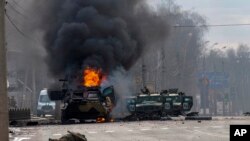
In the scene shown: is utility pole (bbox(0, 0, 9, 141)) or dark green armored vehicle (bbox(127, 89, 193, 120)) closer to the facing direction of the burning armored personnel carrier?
the utility pole

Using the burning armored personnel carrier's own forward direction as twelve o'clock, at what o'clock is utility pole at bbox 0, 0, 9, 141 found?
The utility pole is roughly at 12 o'clock from the burning armored personnel carrier.

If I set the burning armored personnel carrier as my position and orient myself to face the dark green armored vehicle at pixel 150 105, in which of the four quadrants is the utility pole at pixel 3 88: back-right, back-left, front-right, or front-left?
back-right

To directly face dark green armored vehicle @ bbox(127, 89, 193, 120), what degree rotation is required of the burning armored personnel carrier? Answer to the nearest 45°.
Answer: approximately 135° to its left

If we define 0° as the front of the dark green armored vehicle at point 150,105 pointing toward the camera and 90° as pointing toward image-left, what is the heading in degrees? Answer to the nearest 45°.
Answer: approximately 90°

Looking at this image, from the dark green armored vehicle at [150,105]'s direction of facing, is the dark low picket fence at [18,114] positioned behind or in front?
in front

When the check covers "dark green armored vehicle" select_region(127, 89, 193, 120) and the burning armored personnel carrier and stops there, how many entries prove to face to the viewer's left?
1
